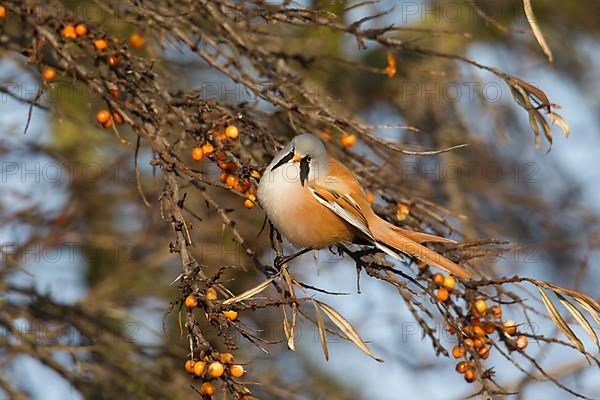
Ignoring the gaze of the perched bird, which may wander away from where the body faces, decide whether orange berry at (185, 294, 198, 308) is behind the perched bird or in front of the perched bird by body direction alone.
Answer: in front

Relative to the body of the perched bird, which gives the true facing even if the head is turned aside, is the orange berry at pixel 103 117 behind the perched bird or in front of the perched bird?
in front

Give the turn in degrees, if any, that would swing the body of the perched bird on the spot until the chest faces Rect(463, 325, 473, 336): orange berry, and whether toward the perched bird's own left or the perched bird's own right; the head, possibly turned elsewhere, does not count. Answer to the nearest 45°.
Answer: approximately 90° to the perched bird's own left

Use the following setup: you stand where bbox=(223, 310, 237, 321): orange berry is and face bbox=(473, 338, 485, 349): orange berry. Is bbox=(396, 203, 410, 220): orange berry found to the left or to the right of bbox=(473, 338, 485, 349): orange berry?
left

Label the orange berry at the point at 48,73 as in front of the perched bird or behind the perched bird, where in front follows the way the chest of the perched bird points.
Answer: in front

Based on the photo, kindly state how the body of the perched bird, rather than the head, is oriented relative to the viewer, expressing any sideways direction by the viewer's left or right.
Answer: facing the viewer and to the left of the viewer

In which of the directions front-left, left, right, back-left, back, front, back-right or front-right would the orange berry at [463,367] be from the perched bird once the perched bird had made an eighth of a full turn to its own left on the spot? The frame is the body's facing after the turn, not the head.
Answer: front-left
